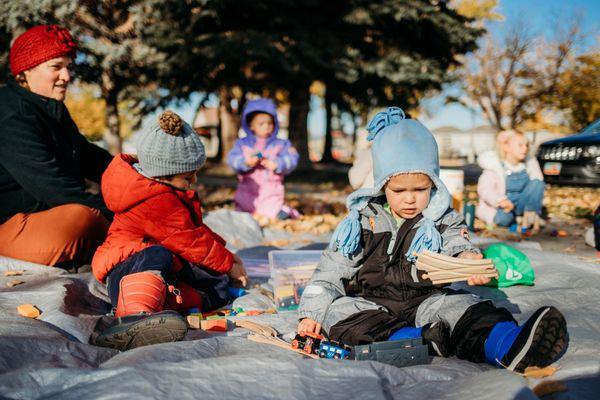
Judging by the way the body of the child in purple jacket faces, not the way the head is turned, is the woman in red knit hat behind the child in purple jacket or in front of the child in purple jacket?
in front

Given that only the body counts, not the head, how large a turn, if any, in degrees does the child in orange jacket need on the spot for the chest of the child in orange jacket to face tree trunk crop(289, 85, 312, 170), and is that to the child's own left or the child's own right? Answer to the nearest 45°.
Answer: approximately 90° to the child's own left

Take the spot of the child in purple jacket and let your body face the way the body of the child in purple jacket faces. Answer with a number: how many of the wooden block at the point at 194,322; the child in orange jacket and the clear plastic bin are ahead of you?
3

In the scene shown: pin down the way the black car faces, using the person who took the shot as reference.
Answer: facing the viewer and to the left of the viewer

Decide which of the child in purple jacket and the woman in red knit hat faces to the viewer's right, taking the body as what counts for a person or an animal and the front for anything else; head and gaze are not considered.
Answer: the woman in red knit hat

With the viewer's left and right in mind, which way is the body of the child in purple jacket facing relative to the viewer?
facing the viewer

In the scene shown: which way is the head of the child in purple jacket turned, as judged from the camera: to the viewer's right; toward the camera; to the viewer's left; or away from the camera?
toward the camera

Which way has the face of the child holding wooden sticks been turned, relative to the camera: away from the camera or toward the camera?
toward the camera

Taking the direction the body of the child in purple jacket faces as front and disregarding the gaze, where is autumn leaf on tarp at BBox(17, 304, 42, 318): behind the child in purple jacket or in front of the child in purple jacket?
in front

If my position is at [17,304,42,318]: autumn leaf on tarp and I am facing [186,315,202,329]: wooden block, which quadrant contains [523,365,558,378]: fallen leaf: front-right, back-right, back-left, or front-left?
front-right

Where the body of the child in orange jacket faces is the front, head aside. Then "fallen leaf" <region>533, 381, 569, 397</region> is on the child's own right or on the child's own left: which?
on the child's own right

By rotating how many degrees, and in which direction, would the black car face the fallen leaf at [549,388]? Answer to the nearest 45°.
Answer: approximately 45° to its left

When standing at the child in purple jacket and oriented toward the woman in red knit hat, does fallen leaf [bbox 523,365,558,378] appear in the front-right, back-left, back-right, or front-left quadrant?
front-left

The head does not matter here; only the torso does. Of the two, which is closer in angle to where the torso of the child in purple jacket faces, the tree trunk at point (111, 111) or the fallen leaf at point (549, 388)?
the fallen leaf

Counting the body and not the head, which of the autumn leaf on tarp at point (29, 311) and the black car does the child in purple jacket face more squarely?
the autumn leaf on tarp

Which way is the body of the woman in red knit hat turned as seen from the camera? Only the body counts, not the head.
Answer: to the viewer's right

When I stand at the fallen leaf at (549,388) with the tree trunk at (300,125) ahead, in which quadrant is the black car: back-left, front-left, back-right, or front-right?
front-right
